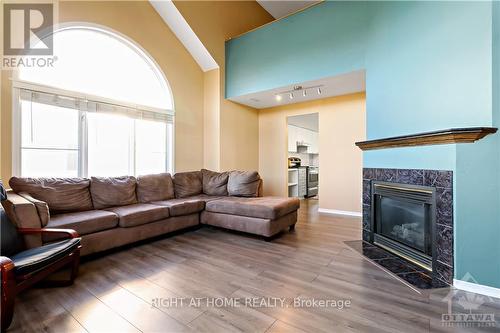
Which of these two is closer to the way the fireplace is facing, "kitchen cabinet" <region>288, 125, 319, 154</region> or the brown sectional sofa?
the brown sectional sofa

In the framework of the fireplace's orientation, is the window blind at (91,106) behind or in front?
in front

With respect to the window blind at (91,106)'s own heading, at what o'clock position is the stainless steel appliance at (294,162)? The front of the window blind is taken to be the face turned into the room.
The stainless steel appliance is roughly at 10 o'clock from the window blind.

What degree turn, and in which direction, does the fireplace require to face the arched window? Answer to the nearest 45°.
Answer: approximately 45° to its right

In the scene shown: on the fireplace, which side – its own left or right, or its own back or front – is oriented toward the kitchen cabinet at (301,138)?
right

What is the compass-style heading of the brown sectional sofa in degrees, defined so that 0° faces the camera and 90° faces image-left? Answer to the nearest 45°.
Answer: approximately 315°

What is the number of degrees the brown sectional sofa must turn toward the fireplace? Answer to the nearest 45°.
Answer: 0° — it already faces it

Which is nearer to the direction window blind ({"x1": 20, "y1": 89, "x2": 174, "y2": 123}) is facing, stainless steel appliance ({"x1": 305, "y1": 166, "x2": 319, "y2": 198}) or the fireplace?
the fireplace

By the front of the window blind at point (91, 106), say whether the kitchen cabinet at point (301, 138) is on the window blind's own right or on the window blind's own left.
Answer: on the window blind's own left

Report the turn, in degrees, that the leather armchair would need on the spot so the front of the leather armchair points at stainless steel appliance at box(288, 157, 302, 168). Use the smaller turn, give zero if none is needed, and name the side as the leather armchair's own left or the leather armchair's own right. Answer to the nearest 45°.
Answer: approximately 45° to the leather armchair's own left

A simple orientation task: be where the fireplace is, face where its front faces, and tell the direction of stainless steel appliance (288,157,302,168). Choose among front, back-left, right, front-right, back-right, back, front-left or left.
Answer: right

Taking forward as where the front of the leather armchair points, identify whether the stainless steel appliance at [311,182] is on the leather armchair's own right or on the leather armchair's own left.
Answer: on the leather armchair's own left

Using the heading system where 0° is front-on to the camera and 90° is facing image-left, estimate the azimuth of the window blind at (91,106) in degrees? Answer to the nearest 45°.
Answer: approximately 315°

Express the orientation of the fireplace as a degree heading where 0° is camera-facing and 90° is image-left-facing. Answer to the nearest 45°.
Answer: approximately 45°

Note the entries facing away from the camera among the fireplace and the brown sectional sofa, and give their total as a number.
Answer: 0
